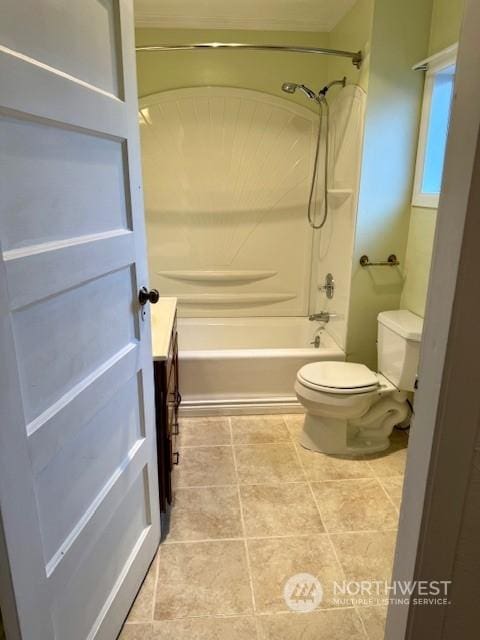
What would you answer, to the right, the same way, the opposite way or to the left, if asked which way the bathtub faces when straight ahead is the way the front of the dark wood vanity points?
to the right

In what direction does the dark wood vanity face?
to the viewer's right

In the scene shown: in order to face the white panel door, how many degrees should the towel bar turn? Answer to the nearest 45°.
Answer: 0° — it already faces it

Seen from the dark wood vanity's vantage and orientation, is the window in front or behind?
in front

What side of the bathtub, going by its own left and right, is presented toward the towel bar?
left

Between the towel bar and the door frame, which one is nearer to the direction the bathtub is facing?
the door frame

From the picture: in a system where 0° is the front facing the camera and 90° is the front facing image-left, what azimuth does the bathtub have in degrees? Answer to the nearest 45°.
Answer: approximately 0°

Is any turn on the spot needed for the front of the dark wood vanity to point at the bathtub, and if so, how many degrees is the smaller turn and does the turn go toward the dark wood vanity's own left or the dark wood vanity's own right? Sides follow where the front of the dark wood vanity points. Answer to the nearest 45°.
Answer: approximately 45° to the dark wood vanity's own left

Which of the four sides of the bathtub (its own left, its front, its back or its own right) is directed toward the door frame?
front
